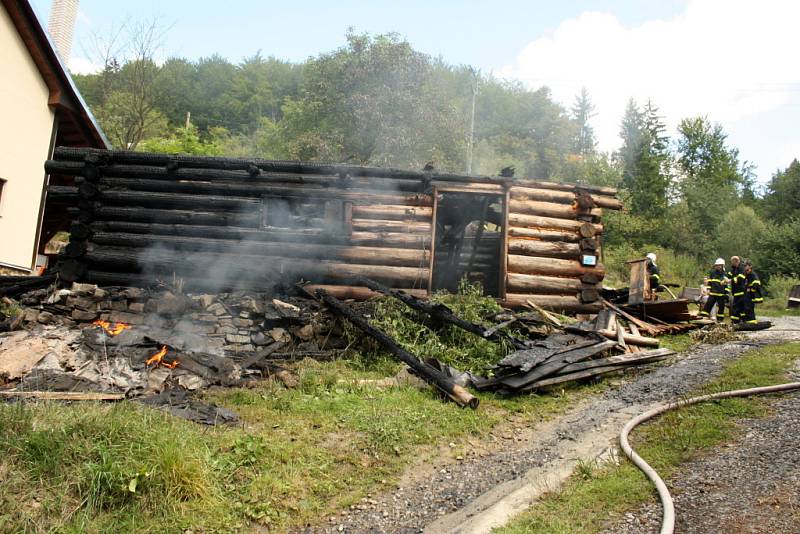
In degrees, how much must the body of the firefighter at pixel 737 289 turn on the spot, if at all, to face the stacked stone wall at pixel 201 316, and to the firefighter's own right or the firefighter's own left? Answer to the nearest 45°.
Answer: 0° — they already face it

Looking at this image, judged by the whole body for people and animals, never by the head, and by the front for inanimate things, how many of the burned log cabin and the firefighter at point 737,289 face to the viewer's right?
0

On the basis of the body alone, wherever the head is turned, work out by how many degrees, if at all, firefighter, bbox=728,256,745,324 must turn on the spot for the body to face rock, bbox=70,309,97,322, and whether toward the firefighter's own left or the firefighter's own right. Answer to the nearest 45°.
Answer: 0° — they already face it

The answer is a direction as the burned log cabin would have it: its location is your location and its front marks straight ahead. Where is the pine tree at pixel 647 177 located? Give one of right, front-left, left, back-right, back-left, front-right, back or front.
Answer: back-left

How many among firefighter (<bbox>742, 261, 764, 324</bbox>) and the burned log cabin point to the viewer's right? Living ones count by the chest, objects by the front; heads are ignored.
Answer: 0

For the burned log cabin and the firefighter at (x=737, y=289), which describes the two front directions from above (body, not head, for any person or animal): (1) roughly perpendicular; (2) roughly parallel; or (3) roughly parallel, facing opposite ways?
roughly perpendicular

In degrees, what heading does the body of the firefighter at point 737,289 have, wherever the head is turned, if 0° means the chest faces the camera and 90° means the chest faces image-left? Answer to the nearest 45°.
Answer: approximately 45°

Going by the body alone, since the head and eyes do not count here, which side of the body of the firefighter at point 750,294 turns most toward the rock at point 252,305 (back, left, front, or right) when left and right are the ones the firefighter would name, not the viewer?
front

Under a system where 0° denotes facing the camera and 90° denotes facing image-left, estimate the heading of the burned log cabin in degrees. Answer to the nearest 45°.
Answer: approximately 0°

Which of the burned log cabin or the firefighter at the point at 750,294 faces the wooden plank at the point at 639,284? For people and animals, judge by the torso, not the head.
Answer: the firefighter

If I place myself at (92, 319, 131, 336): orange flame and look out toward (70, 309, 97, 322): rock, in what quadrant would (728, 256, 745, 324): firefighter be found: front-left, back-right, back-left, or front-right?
back-right

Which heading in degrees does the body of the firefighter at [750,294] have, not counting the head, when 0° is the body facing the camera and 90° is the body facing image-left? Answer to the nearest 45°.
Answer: approximately 45°

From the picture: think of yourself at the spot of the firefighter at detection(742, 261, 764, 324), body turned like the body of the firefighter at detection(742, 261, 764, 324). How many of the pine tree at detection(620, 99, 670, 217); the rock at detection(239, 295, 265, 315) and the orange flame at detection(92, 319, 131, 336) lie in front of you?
2

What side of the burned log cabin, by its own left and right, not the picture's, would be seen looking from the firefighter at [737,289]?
left
